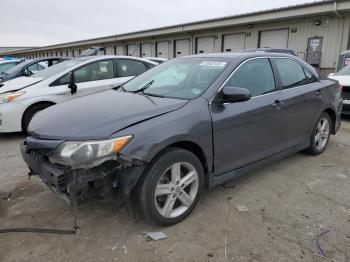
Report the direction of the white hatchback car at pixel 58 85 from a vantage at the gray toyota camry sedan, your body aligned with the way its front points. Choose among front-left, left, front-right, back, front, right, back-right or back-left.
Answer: right

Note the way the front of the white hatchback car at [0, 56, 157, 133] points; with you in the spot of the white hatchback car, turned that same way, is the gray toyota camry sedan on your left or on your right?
on your left

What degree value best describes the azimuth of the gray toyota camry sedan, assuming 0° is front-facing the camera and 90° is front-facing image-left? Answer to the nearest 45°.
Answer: approximately 45°

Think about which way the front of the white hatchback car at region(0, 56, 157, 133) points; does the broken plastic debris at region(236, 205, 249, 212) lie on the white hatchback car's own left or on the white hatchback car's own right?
on the white hatchback car's own left

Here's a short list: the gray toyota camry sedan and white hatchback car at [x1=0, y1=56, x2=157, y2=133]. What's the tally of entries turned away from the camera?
0

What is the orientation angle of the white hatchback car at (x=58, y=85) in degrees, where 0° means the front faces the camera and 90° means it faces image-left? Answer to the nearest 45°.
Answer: approximately 45°

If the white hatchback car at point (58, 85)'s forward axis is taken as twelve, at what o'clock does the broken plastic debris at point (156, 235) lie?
The broken plastic debris is roughly at 10 o'clock from the white hatchback car.
